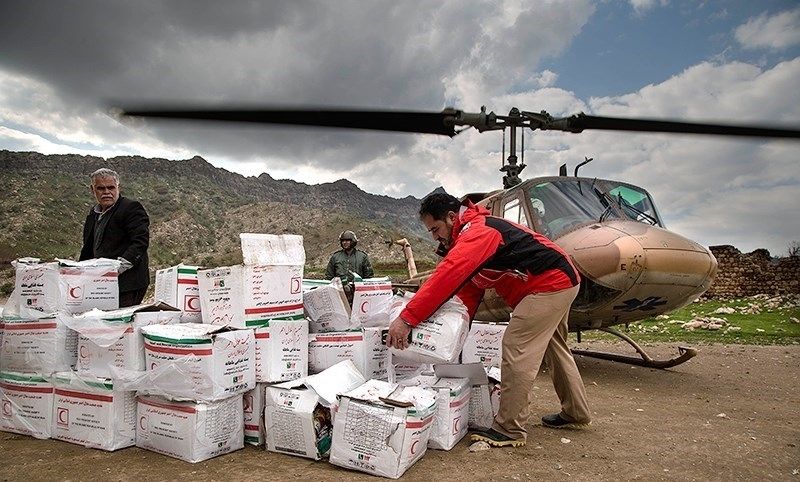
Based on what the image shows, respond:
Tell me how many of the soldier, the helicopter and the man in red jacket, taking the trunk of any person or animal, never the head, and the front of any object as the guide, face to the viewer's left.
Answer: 1

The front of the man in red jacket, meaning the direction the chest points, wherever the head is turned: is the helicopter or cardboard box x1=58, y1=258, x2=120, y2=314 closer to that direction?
the cardboard box

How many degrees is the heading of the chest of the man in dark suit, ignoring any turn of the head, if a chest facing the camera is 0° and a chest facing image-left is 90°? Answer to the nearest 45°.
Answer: approximately 45°

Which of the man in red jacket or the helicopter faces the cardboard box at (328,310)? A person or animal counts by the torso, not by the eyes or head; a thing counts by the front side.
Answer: the man in red jacket

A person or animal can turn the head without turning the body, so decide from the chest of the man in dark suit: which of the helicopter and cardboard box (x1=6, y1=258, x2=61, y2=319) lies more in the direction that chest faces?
the cardboard box

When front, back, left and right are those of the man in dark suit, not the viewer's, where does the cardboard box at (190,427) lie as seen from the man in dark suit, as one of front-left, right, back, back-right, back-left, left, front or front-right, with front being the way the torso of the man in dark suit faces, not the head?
front-left

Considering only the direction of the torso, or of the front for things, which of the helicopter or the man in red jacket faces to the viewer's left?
the man in red jacket

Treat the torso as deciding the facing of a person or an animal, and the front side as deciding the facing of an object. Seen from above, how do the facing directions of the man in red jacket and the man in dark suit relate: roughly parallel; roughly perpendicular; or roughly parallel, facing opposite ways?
roughly perpendicular

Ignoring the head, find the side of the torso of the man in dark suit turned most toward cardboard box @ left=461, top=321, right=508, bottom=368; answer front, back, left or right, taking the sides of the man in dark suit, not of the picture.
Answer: left

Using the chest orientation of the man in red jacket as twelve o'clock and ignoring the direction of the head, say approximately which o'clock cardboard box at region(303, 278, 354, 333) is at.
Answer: The cardboard box is roughly at 12 o'clock from the man in red jacket.

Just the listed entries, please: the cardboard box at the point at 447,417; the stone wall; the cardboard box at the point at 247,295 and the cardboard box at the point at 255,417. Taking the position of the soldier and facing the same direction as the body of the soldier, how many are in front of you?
3

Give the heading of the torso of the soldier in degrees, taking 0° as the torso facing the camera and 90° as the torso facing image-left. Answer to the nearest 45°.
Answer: approximately 0°

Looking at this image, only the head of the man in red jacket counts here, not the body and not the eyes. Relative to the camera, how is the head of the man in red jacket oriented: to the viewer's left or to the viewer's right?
to the viewer's left

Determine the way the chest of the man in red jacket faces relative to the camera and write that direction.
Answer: to the viewer's left
